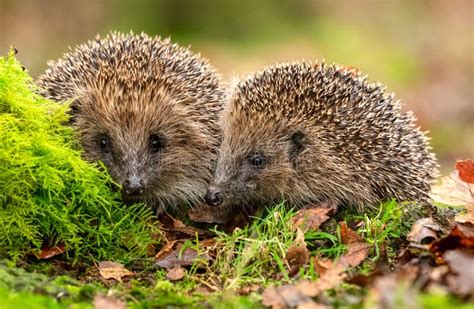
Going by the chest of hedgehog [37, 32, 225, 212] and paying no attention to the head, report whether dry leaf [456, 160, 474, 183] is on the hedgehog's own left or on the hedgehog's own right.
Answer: on the hedgehog's own left

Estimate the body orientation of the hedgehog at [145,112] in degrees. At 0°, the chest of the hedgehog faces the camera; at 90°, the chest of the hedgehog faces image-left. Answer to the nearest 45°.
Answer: approximately 0°

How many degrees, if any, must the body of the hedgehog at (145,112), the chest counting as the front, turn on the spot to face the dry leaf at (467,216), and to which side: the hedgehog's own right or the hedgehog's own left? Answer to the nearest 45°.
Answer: approximately 45° to the hedgehog's own left

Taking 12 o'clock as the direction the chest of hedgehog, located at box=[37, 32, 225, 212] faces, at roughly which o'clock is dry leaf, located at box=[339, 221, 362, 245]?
The dry leaf is roughly at 10 o'clock from the hedgehog.

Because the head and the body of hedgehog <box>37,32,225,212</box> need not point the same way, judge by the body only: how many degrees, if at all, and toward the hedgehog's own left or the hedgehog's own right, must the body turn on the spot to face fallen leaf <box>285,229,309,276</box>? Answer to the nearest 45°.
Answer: approximately 45° to the hedgehog's own left

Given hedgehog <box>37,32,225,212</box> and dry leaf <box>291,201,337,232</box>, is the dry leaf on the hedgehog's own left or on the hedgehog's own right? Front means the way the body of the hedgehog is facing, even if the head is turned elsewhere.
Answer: on the hedgehog's own left

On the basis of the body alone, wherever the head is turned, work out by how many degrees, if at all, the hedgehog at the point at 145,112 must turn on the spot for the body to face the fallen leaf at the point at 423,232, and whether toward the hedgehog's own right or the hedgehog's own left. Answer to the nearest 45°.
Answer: approximately 45° to the hedgehog's own left
